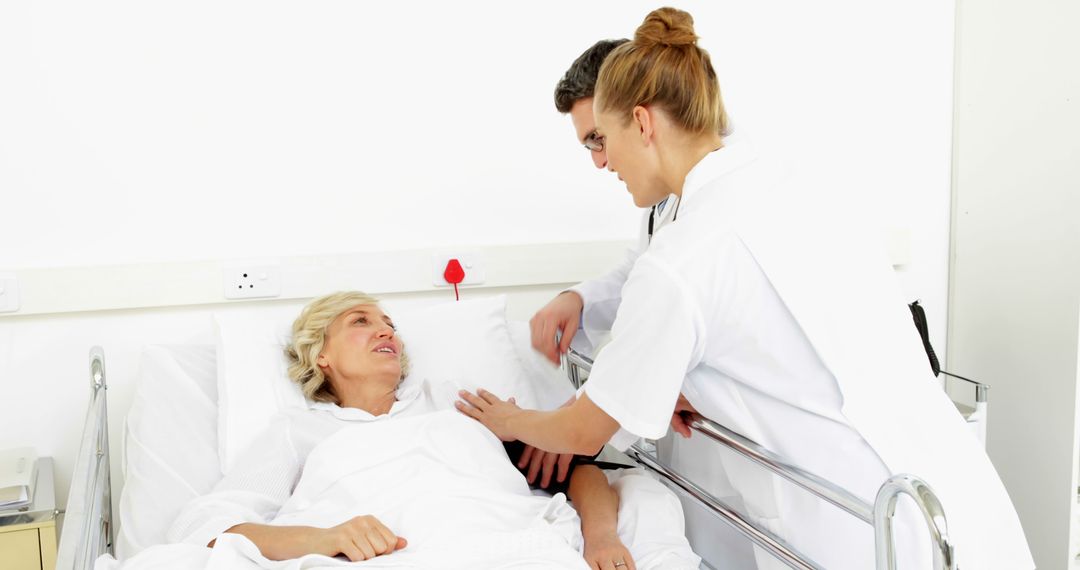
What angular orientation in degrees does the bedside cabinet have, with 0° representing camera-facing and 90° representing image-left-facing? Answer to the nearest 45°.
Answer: approximately 0°

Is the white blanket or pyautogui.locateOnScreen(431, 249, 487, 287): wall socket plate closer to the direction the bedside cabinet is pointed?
the white blanket

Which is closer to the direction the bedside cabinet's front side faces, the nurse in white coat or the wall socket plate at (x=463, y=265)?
the nurse in white coat

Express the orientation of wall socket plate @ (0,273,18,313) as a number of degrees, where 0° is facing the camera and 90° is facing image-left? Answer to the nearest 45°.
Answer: approximately 0°

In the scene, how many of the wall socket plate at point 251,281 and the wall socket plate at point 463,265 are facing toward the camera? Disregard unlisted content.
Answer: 2

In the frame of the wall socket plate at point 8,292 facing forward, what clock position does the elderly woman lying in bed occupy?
The elderly woman lying in bed is roughly at 11 o'clock from the wall socket plate.

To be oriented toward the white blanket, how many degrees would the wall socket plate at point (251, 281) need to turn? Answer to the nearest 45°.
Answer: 0° — it already faces it
